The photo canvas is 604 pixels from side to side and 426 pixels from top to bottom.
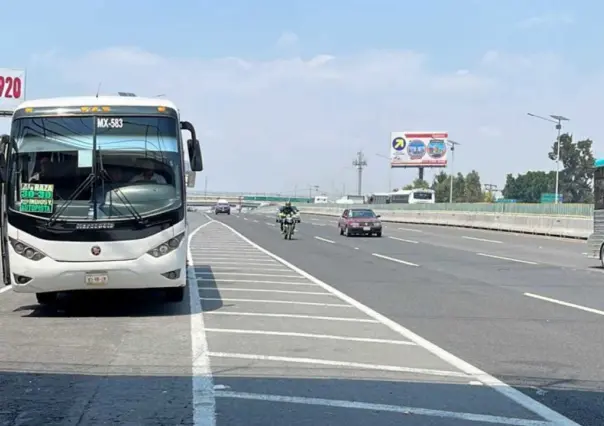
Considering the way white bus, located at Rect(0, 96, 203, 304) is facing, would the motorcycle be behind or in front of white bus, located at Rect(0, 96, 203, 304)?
behind

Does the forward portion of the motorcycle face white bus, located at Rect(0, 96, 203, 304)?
yes

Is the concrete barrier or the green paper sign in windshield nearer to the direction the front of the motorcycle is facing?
the green paper sign in windshield

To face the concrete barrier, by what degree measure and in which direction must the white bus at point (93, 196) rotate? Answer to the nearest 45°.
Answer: approximately 135° to its left

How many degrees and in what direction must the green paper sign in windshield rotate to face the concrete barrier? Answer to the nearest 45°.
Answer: approximately 135° to its left

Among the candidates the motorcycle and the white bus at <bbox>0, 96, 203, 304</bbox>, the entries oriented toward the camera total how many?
2

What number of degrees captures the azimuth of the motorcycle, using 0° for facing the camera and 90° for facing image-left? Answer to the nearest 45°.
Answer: approximately 0°

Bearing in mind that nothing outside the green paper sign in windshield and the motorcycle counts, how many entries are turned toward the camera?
2

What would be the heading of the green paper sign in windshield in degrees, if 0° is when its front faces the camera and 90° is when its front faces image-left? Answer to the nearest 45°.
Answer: approximately 0°
